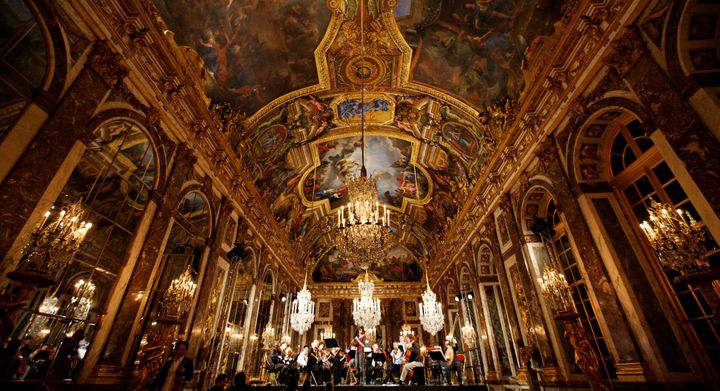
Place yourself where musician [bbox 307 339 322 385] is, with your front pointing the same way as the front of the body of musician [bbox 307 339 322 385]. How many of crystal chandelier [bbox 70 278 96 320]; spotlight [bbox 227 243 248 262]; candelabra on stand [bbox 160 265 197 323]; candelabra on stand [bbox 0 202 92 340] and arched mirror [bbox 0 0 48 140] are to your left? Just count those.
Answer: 0

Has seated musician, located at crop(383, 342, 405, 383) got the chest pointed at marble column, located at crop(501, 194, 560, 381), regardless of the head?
no

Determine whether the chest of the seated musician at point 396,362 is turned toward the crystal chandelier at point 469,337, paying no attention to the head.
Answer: no

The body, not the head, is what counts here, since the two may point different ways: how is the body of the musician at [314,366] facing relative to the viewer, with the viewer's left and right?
facing the viewer and to the right of the viewer

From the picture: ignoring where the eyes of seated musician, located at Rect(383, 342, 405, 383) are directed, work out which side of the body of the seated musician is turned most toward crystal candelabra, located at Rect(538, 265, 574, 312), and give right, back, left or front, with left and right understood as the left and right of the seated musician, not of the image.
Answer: left

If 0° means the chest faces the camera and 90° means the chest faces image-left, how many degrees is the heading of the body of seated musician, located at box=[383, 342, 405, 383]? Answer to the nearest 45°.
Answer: approximately 45°

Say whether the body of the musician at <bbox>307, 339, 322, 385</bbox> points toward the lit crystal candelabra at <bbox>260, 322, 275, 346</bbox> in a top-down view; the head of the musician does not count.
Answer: no

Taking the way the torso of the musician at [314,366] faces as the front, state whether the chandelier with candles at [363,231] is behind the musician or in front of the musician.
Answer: in front

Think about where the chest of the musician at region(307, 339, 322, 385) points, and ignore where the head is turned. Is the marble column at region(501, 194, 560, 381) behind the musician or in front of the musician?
in front

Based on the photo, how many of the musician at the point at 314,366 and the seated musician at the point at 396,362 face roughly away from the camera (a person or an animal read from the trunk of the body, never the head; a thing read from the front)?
0

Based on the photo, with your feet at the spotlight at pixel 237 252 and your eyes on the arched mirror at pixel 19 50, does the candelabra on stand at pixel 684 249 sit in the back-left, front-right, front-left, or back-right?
front-left

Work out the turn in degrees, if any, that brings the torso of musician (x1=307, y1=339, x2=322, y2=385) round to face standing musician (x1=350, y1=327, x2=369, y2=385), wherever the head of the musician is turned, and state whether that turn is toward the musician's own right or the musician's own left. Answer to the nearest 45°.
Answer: approximately 90° to the musician's own left

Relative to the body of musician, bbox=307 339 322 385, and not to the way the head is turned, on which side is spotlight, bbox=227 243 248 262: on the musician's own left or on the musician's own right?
on the musician's own right

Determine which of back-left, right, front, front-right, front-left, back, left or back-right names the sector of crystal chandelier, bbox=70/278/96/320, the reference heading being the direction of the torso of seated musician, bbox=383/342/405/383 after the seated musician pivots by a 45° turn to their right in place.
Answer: front-left

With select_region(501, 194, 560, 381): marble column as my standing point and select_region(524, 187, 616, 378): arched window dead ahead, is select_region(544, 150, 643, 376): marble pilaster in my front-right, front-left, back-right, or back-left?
front-right
